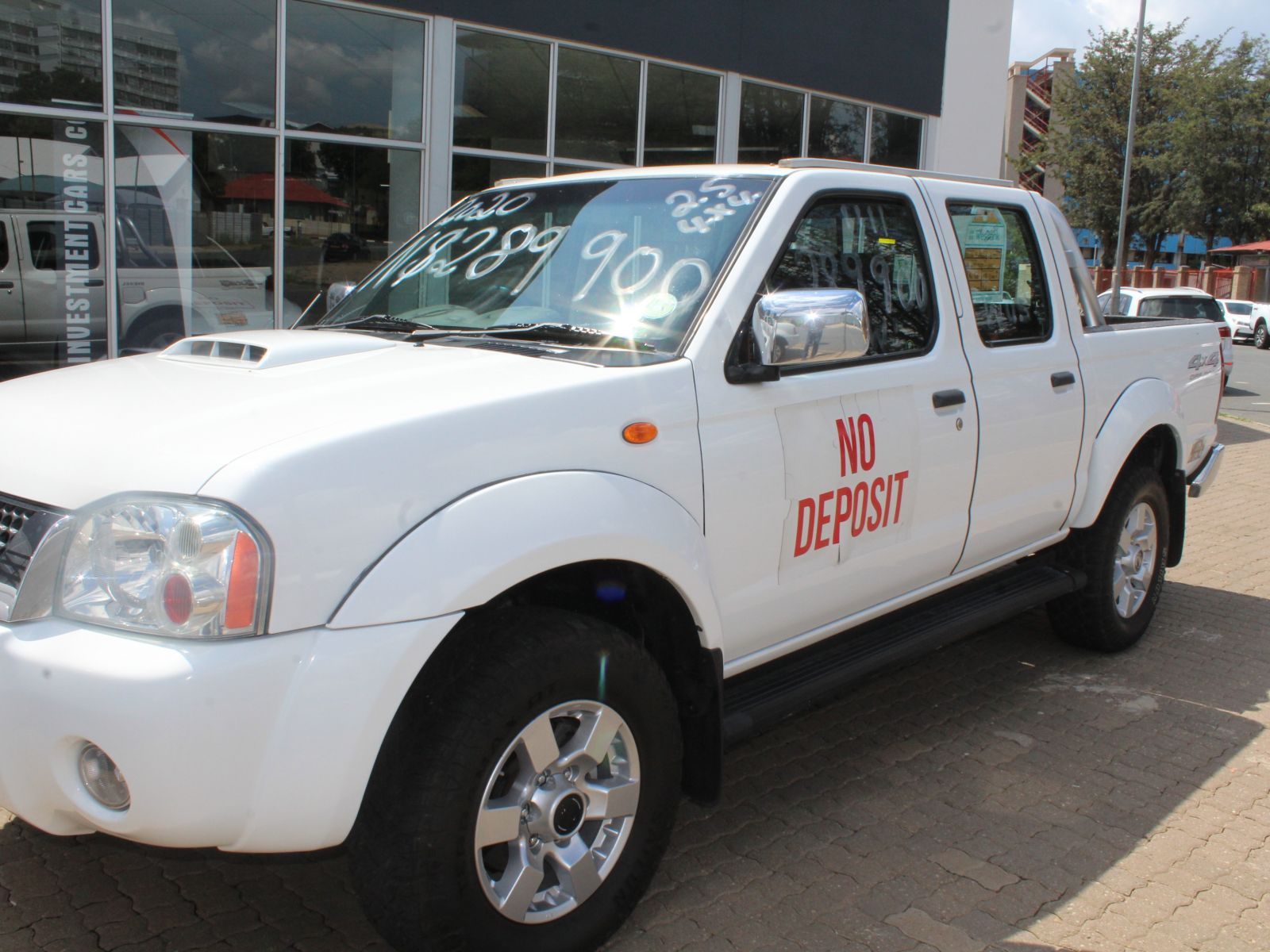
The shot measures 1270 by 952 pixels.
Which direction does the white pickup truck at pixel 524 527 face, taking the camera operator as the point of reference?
facing the viewer and to the left of the viewer

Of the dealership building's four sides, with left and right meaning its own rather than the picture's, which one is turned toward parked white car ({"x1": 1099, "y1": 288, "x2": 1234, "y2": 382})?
left

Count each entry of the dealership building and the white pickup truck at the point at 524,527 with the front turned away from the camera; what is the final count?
0

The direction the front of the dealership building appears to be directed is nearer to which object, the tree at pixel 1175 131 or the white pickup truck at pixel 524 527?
the white pickup truck

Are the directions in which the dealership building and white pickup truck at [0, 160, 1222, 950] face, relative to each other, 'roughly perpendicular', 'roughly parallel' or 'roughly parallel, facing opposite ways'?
roughly perpendicular

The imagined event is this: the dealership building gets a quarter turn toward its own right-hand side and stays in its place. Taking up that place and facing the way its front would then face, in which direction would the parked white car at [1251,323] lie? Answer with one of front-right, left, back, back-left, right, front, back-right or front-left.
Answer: back

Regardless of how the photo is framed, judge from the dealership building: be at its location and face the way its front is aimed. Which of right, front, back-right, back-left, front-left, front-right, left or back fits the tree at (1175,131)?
left

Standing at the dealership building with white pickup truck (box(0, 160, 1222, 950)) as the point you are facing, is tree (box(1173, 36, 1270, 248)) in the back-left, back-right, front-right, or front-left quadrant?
back-left

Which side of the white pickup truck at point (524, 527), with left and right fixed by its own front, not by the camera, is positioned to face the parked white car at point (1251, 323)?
back

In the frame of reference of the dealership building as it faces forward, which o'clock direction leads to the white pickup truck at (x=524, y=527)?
The white pickup truck is roughly at 1 o'clock from the dealership building.
